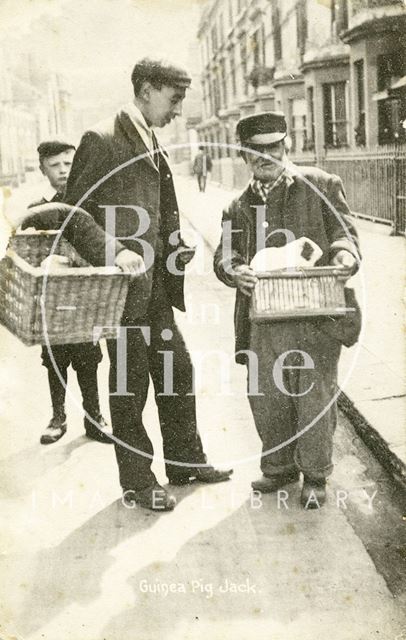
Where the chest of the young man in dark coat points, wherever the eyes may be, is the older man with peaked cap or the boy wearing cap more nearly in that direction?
the older man with peaked cap

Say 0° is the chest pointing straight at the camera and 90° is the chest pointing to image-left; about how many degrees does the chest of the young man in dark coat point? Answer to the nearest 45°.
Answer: approximately 315°

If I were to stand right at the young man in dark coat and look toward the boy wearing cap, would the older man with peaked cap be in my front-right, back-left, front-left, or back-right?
back-right

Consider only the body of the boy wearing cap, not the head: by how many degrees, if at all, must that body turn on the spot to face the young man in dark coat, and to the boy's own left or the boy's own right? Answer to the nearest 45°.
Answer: approximately 45° to the boy's own left

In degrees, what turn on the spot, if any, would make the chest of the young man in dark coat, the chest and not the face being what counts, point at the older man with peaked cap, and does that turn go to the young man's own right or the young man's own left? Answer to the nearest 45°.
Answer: approximately 45° to the young man's own left

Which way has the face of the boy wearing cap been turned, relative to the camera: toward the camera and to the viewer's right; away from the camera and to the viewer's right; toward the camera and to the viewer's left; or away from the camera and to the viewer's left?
toward the camera and to the viewer's right

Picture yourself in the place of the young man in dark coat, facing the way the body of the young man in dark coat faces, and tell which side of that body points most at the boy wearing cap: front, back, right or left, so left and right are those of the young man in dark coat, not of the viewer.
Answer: back

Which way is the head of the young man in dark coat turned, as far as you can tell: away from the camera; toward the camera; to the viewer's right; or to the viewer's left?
to the viewer's right

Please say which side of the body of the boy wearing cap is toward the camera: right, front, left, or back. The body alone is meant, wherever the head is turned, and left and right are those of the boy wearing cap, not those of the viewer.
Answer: front

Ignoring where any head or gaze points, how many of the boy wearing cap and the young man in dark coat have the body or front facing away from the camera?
0

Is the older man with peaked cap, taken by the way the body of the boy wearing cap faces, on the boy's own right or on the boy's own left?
on the boy's own left

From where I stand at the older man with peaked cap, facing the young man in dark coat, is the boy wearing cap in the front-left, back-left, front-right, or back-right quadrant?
front-right
